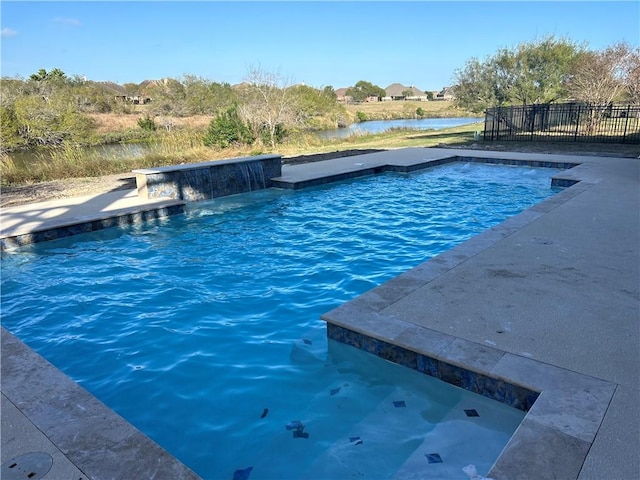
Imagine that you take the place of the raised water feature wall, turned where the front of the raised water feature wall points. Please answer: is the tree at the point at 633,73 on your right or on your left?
on your left

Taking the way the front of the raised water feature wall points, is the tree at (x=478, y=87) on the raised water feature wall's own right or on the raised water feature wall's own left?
on the raised water feature wall's own left

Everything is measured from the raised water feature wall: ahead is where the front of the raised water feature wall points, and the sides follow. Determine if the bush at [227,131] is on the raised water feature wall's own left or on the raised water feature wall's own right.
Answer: on the raised water feature wall's own left

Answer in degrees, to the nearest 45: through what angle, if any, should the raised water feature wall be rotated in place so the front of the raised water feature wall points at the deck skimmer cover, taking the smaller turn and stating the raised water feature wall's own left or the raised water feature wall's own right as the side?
approximately 45° to the raised water feature wall's own right

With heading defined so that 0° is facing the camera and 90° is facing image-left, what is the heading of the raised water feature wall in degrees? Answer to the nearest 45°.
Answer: approximately 315°

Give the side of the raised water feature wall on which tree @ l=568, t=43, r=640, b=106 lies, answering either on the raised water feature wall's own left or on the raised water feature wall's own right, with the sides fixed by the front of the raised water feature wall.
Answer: on the raised water feature wall's own left

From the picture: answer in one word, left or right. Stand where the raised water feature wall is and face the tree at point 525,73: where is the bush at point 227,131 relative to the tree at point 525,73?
left
